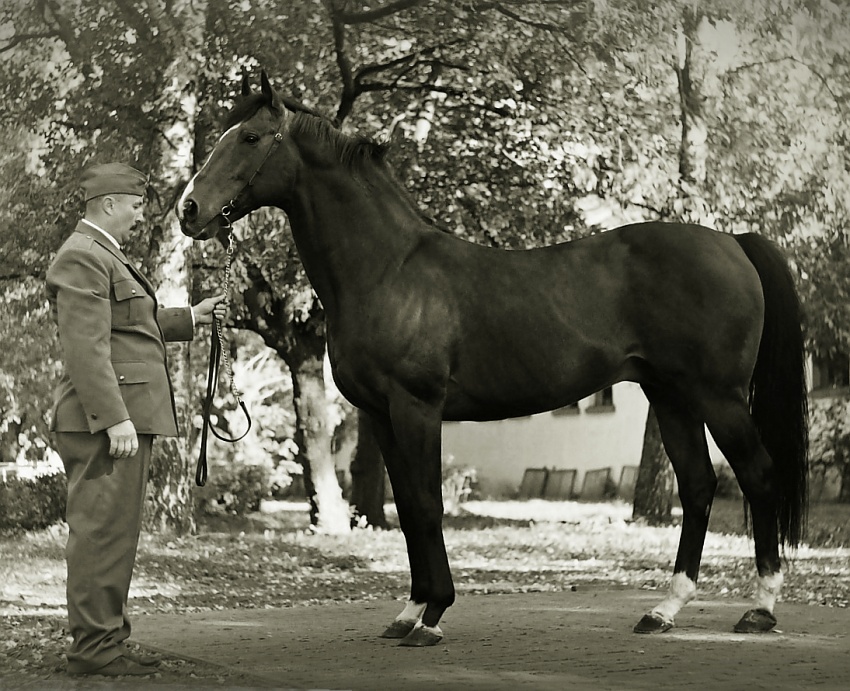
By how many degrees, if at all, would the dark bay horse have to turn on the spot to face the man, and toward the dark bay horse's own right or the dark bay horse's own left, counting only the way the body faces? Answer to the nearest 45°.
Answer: approximately 45° to the dark bay horse's own left

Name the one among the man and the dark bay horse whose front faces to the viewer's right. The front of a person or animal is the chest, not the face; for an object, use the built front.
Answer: the man

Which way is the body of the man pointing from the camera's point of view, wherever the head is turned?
to the viewer's right

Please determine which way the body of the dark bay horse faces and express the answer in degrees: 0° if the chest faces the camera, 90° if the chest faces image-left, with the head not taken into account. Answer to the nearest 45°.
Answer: approximately 90°

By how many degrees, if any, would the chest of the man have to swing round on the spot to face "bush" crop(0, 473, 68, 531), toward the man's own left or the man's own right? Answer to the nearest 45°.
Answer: approximately 90° to the man's own left

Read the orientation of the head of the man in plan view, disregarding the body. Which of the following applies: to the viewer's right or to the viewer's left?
to the viewer's right

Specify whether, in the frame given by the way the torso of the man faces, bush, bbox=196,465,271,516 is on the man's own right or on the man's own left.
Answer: on the man's own left

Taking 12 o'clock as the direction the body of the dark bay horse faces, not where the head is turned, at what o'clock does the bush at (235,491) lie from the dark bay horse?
The bush is roughly at 2 o'clock from the dark bay horse.

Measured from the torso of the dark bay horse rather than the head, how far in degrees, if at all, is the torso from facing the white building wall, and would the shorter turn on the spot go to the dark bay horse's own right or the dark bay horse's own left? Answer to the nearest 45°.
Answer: approximately 90° to the dark bay horse's own right

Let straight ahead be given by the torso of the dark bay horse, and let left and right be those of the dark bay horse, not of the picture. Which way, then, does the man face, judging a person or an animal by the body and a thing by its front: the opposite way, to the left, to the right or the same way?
the opposite way
